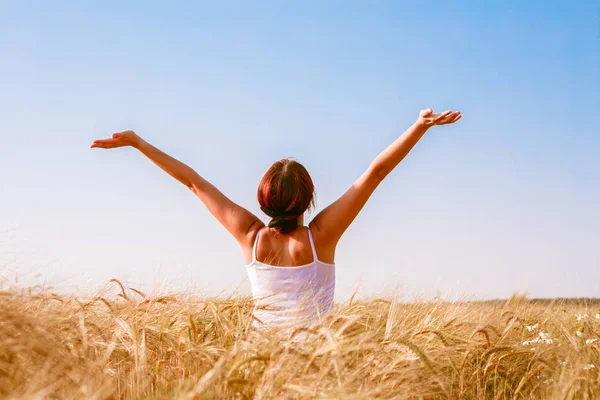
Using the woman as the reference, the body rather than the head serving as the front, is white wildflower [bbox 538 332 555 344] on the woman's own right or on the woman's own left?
on the woman's own right

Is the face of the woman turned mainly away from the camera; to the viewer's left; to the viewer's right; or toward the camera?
away from the camera

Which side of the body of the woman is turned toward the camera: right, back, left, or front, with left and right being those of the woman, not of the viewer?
back
